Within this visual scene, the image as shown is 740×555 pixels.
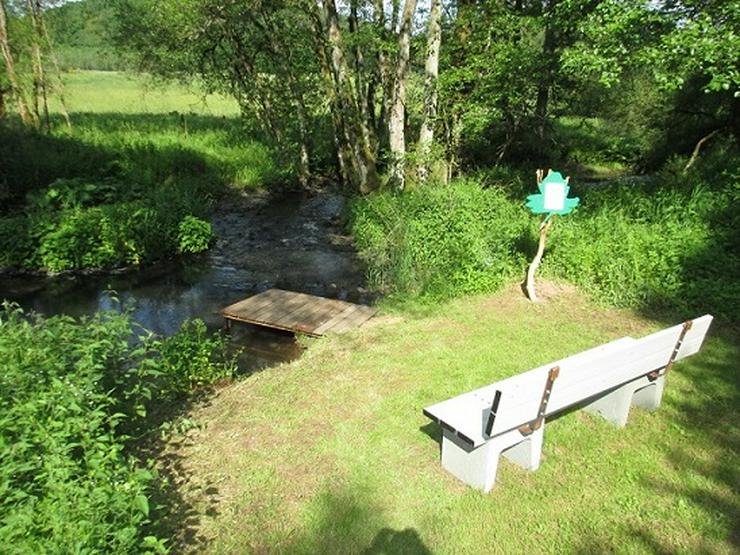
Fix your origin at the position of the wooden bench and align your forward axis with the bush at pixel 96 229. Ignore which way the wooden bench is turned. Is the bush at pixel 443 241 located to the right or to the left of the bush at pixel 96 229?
right

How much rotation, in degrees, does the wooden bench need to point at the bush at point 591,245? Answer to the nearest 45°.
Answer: approximately 45° to its right

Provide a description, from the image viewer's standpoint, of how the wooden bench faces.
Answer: facing away from the viewer and to the left of the viewer

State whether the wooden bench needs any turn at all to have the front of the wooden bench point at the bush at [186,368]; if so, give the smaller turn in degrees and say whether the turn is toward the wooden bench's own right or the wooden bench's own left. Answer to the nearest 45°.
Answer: approximately 45° to the wooden bench's own left

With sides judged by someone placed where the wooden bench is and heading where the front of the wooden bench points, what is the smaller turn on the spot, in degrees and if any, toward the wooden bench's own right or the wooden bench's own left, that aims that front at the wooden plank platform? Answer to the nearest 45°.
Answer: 0° — it already faces it
